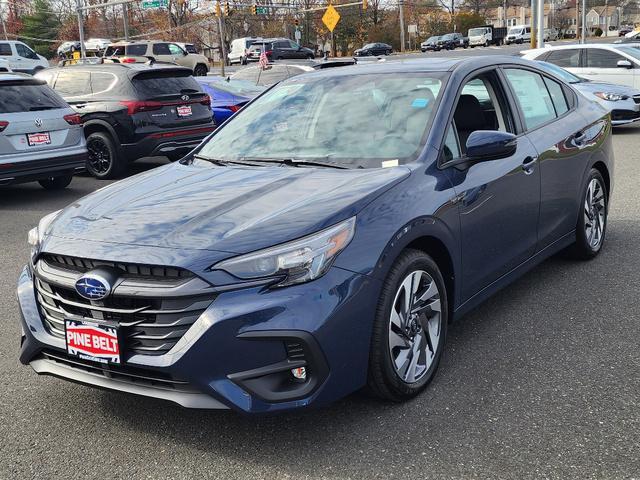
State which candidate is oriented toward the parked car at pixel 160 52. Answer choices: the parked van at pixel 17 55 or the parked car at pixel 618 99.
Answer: the parked van at pixel 17 55

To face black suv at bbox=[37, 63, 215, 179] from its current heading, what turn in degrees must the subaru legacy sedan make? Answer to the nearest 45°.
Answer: approximately 135° to its right

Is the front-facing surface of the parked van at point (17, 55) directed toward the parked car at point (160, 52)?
yes

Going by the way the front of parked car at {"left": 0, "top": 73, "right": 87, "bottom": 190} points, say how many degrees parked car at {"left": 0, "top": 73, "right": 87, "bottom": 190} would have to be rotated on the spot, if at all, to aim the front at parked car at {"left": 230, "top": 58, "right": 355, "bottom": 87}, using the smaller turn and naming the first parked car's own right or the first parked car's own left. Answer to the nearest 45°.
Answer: approximately 90° to the first parked car's own right

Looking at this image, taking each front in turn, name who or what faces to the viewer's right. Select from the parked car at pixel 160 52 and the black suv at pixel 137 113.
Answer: the parked car

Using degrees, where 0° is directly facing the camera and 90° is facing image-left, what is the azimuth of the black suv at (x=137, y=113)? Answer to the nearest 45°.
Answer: approximately 135°

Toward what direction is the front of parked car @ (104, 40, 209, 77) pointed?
to the viewer's right

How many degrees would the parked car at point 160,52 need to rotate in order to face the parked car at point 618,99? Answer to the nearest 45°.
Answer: approximately 90° to its right

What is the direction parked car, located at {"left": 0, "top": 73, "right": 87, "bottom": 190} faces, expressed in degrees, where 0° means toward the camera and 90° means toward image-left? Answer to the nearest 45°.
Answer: approximately 135°

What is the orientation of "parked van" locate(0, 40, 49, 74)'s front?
to the viewer's right

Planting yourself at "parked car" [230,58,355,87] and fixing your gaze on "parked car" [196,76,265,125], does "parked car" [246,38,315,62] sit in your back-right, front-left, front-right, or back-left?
back-right
